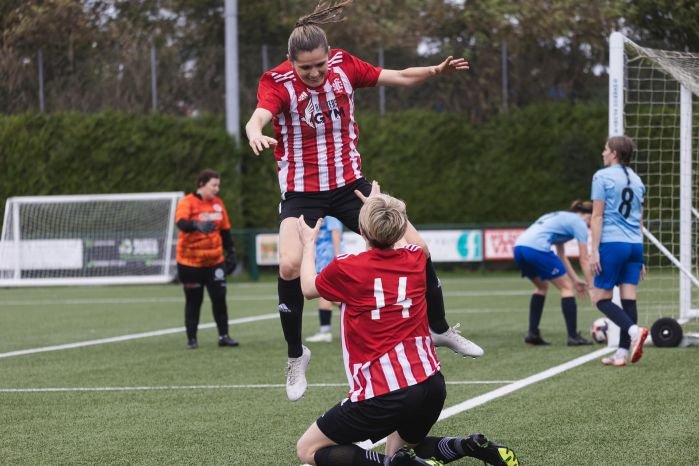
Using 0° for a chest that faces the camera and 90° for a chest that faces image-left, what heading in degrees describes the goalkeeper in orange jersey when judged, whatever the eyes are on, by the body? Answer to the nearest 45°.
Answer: approximately 315°

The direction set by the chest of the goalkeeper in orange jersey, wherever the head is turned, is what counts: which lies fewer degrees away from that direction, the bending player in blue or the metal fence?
the bending player in blue

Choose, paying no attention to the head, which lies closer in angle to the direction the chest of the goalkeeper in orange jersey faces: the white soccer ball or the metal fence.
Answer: the white soccer ball

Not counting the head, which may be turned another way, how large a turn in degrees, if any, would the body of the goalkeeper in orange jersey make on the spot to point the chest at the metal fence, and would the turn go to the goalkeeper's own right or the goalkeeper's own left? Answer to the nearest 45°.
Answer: approximately 135° to the goalkeeper's own left

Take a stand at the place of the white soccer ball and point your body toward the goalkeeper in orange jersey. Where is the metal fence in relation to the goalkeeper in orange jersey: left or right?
right

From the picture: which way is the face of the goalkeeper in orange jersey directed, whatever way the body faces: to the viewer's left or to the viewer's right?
to the viewer's right

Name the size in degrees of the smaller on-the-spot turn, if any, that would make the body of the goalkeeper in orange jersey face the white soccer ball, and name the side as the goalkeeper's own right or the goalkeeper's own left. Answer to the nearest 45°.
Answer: approximately 45° to the goalkeeper's own left
